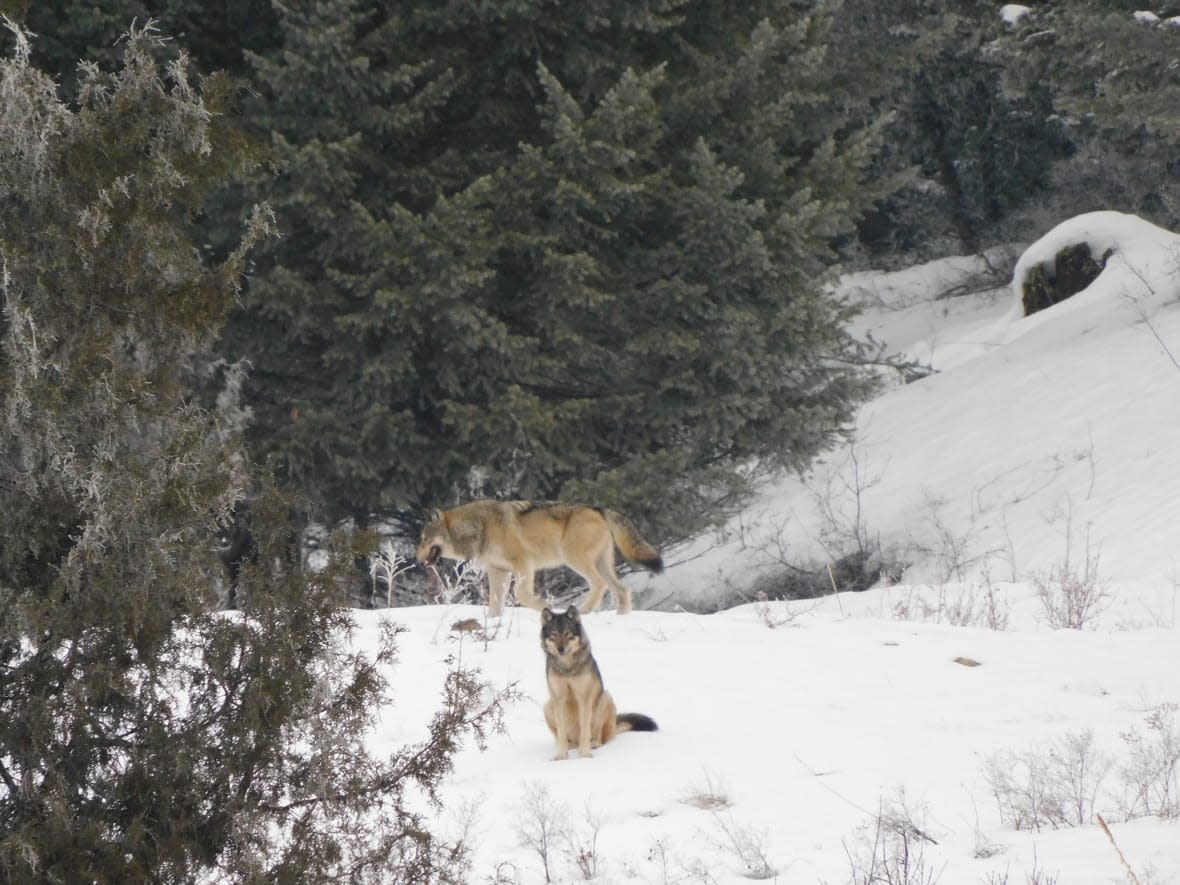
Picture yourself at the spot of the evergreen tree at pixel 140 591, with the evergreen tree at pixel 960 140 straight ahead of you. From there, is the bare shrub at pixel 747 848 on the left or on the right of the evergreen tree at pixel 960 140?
right

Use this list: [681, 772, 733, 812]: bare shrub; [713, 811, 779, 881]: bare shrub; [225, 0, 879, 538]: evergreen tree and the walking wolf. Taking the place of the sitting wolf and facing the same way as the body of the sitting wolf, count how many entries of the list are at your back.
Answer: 2

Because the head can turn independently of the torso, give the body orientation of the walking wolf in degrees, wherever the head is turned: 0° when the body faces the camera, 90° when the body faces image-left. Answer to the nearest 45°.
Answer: approximately 90°

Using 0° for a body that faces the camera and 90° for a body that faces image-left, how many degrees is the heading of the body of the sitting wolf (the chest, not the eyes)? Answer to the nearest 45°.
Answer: approximately 0°

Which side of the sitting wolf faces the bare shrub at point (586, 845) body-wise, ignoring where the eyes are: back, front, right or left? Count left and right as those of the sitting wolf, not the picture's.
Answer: front

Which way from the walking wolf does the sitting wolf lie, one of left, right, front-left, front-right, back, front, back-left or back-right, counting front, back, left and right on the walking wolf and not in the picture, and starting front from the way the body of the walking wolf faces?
left

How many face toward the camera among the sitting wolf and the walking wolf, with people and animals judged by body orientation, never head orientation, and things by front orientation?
1

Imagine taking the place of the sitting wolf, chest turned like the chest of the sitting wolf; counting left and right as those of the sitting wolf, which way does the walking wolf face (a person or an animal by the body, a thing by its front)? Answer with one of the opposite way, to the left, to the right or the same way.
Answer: to the right

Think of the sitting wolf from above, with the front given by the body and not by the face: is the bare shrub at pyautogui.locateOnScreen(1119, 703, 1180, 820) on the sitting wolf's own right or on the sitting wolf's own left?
on the sitting wolf's own left

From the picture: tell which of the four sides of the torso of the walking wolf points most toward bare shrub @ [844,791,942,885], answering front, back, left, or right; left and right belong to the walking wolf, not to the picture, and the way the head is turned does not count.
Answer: left

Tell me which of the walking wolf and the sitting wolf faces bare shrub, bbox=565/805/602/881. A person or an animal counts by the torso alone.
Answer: the sitting wolf

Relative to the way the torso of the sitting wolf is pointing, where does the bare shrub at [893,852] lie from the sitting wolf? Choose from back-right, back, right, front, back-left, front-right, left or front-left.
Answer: front-left
